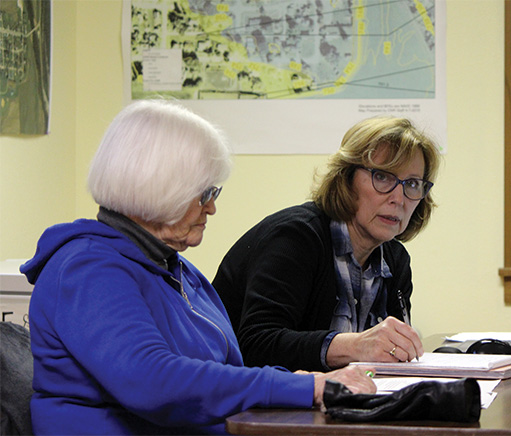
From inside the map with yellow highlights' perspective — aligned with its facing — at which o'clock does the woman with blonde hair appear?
The woman with blonde hair is roughly at 12 o'clock from the map with yellow highlights.

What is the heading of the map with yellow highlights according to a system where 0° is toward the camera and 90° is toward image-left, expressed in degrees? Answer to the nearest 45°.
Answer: approximately 0°

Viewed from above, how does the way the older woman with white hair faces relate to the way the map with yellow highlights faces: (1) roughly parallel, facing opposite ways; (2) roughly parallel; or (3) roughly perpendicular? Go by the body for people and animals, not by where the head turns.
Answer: roughly perpendicular

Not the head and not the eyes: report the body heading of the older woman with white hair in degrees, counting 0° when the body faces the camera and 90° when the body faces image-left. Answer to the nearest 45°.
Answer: approximately 270°

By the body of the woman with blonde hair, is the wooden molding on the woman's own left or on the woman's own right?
on the woman's own left

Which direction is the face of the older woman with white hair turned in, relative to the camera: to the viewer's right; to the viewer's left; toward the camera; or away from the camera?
to the viewer's right

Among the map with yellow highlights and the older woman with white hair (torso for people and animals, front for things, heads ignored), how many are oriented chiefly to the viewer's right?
1
